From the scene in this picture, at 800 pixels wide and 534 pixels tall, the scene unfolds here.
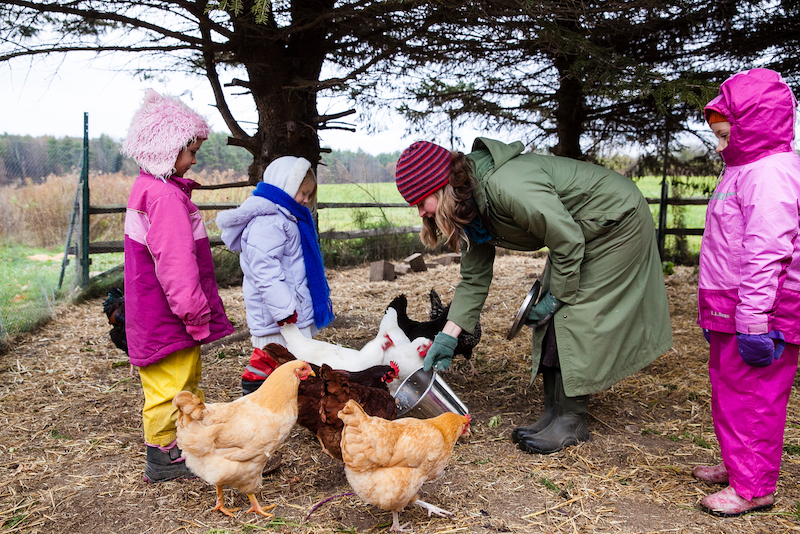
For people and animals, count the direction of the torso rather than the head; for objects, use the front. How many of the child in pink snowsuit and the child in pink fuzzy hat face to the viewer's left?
1

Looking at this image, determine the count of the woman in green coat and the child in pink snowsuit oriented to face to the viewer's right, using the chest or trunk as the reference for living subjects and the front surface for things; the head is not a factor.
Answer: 0

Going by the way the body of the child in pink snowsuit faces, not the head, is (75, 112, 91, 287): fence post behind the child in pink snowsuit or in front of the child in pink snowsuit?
in front

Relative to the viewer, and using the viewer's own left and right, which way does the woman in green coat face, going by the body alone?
facing to the left of the viewer

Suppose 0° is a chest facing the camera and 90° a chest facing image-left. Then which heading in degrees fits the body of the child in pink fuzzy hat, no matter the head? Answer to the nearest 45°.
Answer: approximately 270°

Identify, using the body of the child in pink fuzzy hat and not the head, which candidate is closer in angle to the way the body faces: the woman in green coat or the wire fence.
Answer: the woman in green coat

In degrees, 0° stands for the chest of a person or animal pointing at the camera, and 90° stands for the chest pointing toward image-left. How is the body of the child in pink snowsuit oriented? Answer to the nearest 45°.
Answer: approximately 90°

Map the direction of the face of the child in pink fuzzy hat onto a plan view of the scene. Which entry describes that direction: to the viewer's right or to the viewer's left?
to the viewer's right

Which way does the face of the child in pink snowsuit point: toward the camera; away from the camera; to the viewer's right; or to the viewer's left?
to the viewer's left

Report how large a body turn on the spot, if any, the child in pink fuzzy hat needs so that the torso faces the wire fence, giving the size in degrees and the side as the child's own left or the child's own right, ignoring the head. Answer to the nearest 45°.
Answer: approximately 90° to the child's own left

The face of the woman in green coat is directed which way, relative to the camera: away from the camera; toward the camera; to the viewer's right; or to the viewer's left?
to the viewer's left
